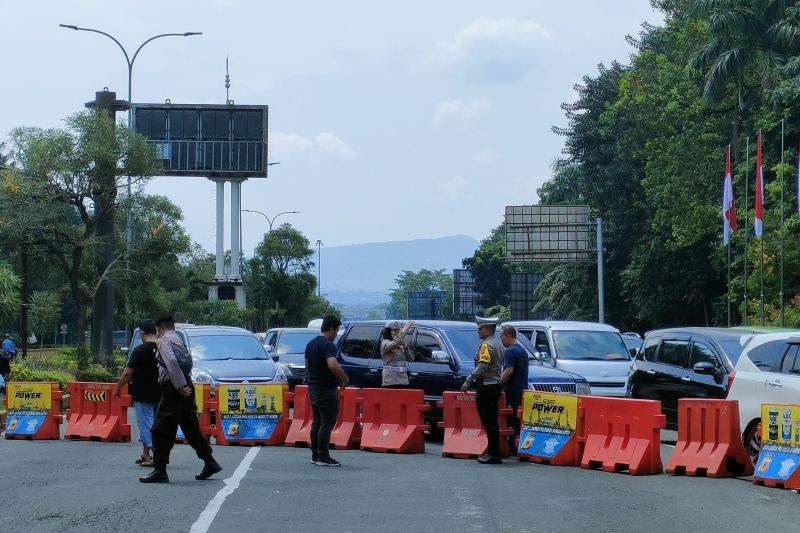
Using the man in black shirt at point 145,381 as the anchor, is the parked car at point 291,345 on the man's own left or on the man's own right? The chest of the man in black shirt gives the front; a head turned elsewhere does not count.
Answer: on the man's own right

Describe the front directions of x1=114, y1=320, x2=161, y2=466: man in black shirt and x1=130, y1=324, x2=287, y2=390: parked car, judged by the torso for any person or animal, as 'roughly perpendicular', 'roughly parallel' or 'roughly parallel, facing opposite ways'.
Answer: roughly parallel, facing opposite ways

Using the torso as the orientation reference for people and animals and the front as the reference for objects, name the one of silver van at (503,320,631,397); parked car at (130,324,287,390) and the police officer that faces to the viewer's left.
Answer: the police officer

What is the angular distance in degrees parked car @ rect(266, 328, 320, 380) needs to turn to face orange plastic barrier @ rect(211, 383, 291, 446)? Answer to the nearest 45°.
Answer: approximately 45° to its right

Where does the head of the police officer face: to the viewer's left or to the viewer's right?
to the viewer's left

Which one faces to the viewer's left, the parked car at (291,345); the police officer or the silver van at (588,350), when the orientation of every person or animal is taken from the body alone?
the police officer

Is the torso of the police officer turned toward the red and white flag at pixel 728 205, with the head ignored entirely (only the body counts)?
no

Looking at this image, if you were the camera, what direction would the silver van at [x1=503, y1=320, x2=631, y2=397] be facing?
facing the viewer and to the right of the viewer

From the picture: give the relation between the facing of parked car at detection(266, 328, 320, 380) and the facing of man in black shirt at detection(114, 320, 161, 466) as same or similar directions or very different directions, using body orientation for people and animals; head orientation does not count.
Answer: very different directions

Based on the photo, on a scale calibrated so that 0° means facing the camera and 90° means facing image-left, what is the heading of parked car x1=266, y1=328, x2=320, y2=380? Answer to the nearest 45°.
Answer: approximately 315°

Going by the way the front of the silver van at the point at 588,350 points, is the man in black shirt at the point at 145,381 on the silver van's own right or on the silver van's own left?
on the silver van's own right

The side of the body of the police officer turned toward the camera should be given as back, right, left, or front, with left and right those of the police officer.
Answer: left

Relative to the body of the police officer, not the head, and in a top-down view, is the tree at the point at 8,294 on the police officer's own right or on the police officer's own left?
on the police officer's own right

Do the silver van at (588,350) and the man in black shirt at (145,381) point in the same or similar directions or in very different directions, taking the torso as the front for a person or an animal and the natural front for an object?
very different directions

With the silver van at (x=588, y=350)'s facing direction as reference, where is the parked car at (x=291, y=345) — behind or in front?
behind
